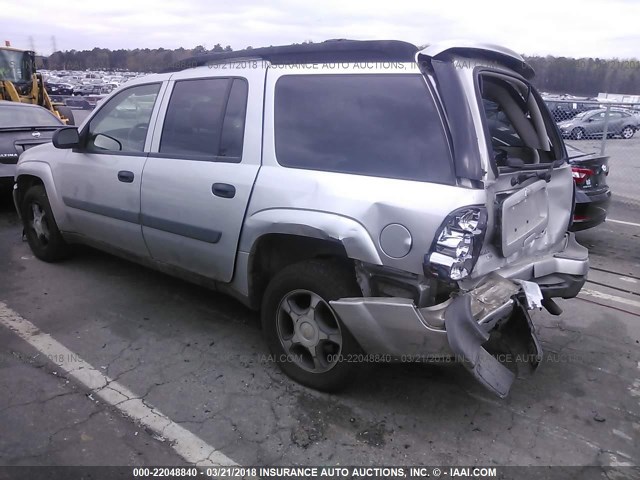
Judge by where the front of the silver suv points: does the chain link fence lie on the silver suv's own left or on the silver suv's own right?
on the silver suv's own right

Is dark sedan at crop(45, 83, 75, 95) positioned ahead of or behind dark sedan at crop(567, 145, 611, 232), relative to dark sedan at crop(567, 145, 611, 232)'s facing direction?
ahead

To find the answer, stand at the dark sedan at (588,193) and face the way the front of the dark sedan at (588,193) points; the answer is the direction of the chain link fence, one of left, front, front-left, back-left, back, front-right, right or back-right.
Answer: front-right

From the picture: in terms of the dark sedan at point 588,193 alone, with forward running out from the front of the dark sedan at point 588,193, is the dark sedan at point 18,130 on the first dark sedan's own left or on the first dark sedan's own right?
on the first dark sedan's own left

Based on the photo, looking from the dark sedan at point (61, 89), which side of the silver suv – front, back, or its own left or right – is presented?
front

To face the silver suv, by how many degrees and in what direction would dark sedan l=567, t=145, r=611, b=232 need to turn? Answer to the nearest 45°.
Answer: approximately 135° to its left

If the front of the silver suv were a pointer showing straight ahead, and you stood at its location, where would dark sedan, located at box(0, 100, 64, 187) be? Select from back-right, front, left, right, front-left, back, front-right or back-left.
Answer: front

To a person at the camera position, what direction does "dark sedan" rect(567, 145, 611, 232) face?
facing away from the viewer and to the left of the viewer

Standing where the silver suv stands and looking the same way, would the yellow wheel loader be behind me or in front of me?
in front

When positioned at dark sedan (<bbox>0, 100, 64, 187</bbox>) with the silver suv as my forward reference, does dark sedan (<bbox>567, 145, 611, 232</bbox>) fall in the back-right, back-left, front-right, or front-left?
front-left

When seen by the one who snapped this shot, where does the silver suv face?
facing away from the viewer and to the left of the viewer

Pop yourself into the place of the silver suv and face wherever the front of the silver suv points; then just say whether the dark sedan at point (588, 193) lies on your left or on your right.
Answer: on your right

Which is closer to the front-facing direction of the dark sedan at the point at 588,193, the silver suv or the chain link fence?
the chain link fence

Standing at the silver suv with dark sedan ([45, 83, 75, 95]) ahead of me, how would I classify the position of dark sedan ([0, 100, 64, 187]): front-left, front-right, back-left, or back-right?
front-left

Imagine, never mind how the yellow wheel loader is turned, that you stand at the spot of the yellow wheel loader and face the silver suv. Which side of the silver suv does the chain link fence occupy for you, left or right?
left

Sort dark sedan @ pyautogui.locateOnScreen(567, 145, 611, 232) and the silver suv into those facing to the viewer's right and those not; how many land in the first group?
0
